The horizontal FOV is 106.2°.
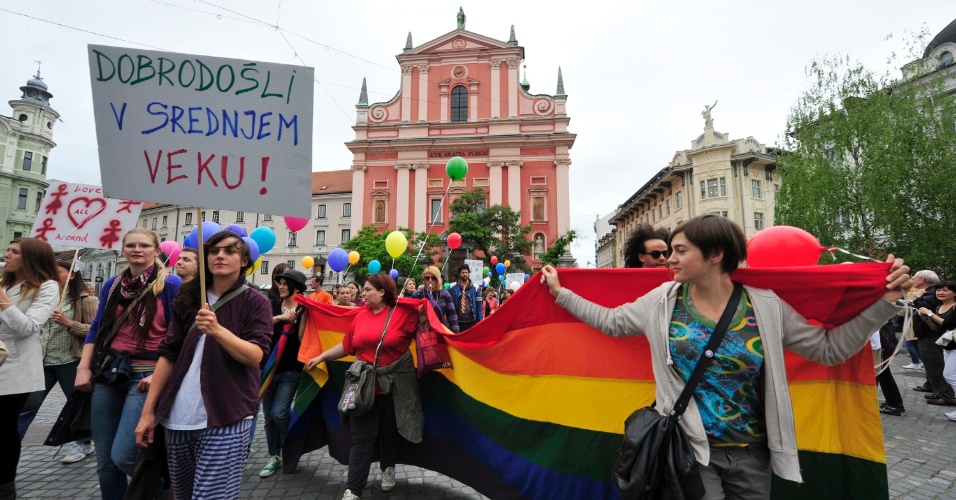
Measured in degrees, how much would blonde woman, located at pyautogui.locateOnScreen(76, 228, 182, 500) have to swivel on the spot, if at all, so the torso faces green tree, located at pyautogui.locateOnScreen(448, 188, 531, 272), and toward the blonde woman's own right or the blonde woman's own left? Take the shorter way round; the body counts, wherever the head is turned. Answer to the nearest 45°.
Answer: approximately 135° to the blonde woman's own left

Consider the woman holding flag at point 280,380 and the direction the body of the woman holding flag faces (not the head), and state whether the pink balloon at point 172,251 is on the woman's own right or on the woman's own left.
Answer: on the woman's own right

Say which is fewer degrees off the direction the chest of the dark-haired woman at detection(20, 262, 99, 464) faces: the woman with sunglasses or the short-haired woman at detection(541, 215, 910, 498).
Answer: the short-haired woman

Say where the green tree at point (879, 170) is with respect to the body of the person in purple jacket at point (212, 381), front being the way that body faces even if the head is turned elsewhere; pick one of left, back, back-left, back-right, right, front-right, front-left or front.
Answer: back-left

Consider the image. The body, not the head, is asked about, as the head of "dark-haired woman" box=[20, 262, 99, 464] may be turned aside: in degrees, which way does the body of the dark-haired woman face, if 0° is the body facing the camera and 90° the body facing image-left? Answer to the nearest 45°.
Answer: approximately 45°

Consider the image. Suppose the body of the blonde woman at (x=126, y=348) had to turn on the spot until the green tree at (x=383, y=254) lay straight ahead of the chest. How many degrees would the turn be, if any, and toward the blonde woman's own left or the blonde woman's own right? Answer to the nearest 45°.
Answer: approximately 135° to the blonde woman's own left

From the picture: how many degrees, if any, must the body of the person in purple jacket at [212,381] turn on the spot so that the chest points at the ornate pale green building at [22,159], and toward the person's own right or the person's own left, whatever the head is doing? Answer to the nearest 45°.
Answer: approximately 135° to the person's own right

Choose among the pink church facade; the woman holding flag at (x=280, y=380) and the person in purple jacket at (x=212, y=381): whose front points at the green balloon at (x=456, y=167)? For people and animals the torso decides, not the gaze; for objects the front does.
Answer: the pink church facade

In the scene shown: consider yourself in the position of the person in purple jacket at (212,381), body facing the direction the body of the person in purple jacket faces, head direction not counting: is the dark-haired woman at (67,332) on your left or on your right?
on your right

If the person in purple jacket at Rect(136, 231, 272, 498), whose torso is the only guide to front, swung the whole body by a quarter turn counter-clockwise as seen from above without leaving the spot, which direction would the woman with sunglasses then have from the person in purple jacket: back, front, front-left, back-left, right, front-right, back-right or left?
left

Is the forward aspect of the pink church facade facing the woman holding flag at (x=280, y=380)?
yes

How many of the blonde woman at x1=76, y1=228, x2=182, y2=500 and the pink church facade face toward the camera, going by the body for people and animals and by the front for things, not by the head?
2

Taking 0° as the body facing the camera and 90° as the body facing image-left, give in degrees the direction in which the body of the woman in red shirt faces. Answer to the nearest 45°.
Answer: approximately 45°
